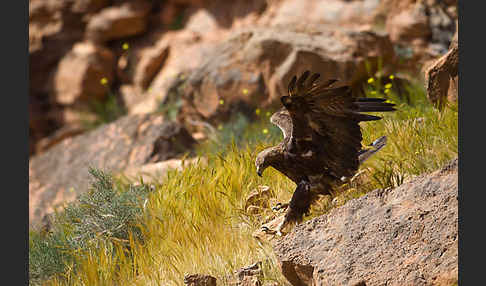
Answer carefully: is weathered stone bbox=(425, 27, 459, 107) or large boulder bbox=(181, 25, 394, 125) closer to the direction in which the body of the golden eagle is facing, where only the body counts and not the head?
the large boulder

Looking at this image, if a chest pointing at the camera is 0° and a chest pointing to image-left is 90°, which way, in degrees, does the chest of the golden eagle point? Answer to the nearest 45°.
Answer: approximately 90°

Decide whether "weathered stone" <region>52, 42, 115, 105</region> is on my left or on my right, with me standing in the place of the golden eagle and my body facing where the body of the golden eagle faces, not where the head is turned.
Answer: on my right

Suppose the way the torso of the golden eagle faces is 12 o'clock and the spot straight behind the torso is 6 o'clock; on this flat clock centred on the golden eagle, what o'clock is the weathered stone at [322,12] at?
The weathered stone is roughly at 3 o'clock from the golden eagle.

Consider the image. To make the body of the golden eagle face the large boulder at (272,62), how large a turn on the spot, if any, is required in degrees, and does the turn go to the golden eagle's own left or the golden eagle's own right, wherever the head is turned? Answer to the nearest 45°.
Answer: approximately 90° to the golden eagle's own right

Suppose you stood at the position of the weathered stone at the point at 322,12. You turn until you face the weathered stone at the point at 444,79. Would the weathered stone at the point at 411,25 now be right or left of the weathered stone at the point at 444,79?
left

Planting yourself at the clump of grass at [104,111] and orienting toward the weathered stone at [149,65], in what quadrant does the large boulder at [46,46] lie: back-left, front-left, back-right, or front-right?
back-left

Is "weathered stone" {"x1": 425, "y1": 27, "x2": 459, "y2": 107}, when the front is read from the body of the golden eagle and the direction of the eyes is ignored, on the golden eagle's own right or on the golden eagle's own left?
on the golden eagle's own right

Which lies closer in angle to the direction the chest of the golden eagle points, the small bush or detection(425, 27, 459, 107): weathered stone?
the small bush

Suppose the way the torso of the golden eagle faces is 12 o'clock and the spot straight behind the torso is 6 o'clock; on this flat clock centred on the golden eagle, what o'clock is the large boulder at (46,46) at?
The large boulder is roughly at 2 o'clock from the golden eagle.

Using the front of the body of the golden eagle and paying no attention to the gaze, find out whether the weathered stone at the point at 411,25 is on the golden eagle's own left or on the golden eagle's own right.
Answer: on the golden eagle's own right
